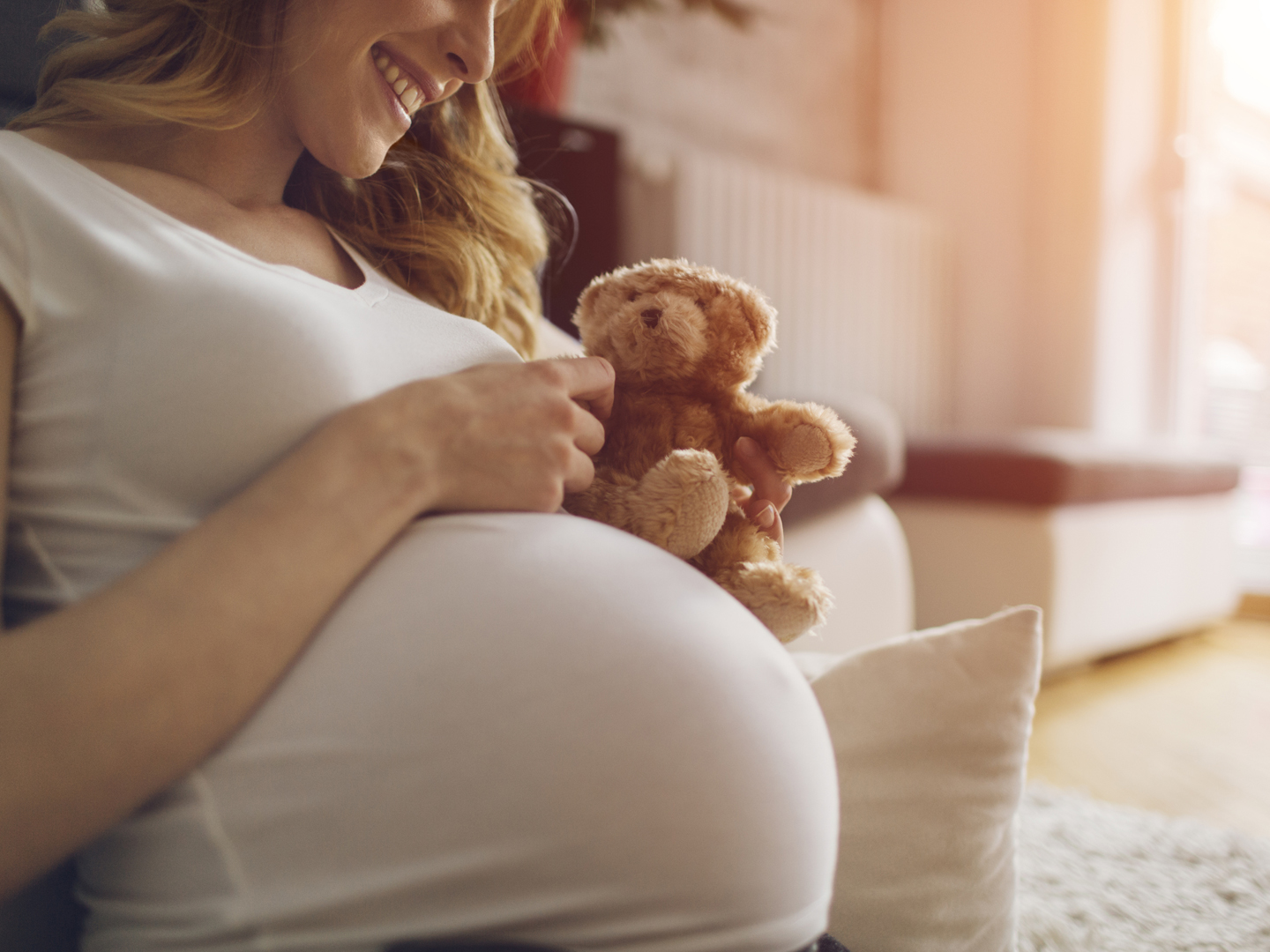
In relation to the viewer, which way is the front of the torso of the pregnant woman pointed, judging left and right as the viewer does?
facing the viewer and to the right of the viewer

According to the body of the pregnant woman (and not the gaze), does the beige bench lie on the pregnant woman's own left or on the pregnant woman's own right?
on the pregnant woman's own left

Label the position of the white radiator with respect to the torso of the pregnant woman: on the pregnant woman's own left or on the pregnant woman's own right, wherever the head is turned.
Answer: on the pregnant woman's own left

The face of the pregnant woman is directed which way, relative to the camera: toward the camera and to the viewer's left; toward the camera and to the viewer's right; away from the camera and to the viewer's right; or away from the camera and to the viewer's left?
toward the camera and to the viewer's right
